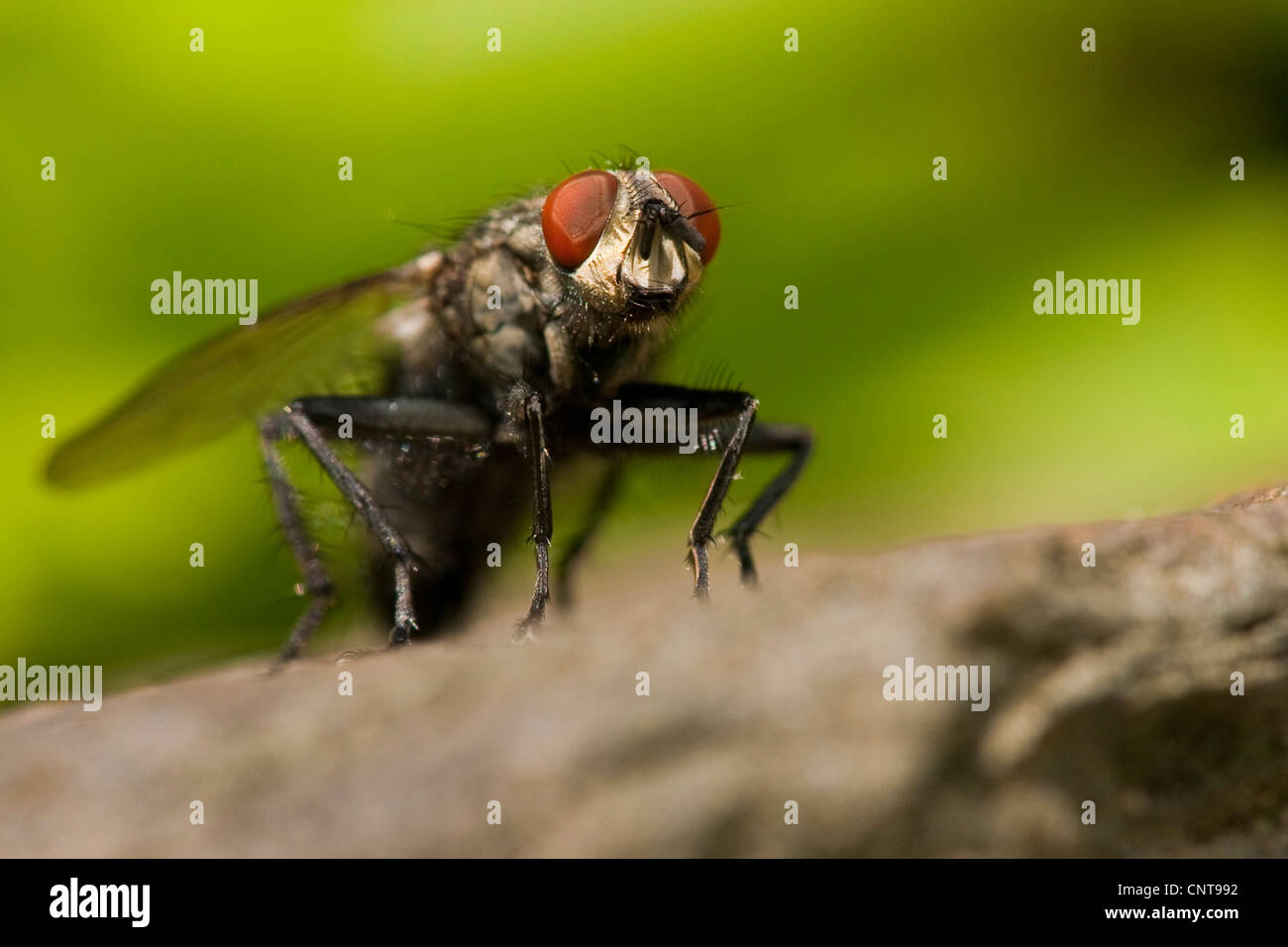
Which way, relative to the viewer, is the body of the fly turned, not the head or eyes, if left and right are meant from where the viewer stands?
facing the viewer and to the right of the viewer
